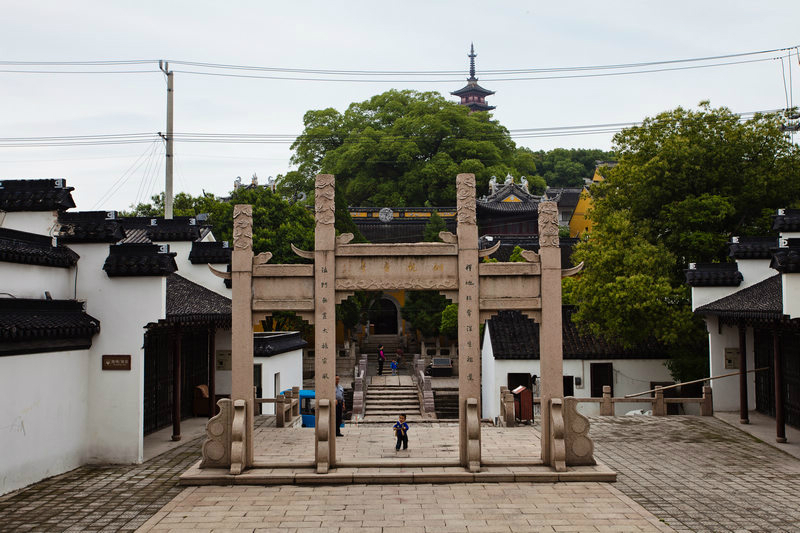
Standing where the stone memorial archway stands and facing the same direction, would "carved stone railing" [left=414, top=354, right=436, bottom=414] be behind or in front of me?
behind

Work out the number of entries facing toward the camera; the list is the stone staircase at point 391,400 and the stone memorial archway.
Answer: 2

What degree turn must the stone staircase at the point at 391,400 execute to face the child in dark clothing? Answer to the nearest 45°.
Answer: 0° — it already faces them
